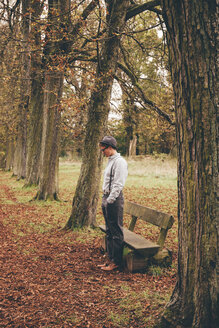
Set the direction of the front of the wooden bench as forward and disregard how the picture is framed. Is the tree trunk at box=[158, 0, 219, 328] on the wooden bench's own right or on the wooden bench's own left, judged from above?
on the wooden bench's own left

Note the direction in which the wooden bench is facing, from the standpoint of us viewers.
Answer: facing the viewer and to the left of the viewer

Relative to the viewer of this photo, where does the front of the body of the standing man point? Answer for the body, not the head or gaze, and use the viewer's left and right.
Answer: facing to the left of the viewer

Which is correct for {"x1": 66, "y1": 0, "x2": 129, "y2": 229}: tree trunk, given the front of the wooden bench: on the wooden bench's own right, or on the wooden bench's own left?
on the wooden bench's own right

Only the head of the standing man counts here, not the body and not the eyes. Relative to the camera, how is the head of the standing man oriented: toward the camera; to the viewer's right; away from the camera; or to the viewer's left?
to the viewer's left

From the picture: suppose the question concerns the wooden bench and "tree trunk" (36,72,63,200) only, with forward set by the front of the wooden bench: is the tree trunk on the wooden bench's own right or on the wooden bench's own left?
on the wooden bench's own right

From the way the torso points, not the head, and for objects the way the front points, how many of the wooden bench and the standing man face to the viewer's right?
0
